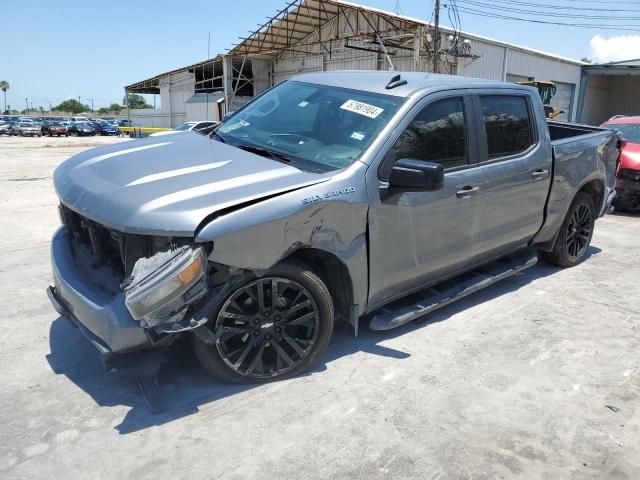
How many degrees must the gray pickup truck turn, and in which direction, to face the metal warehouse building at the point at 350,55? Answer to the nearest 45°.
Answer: approximately 135° to its right

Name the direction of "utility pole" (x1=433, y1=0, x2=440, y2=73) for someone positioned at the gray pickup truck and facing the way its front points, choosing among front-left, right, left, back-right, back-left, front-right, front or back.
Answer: back-right

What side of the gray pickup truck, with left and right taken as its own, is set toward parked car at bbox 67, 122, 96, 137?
right

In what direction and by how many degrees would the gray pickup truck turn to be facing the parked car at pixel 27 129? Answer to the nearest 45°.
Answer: approximately 90° to its right

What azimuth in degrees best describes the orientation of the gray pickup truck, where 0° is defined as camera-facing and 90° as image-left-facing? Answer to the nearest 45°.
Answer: approximately 45°

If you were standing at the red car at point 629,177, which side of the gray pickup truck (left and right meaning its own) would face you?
back

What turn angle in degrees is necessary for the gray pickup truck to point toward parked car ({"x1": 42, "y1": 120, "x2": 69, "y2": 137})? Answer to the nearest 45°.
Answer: approximately 90° to its right

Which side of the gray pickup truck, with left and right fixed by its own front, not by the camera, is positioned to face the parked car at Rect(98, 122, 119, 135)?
right
